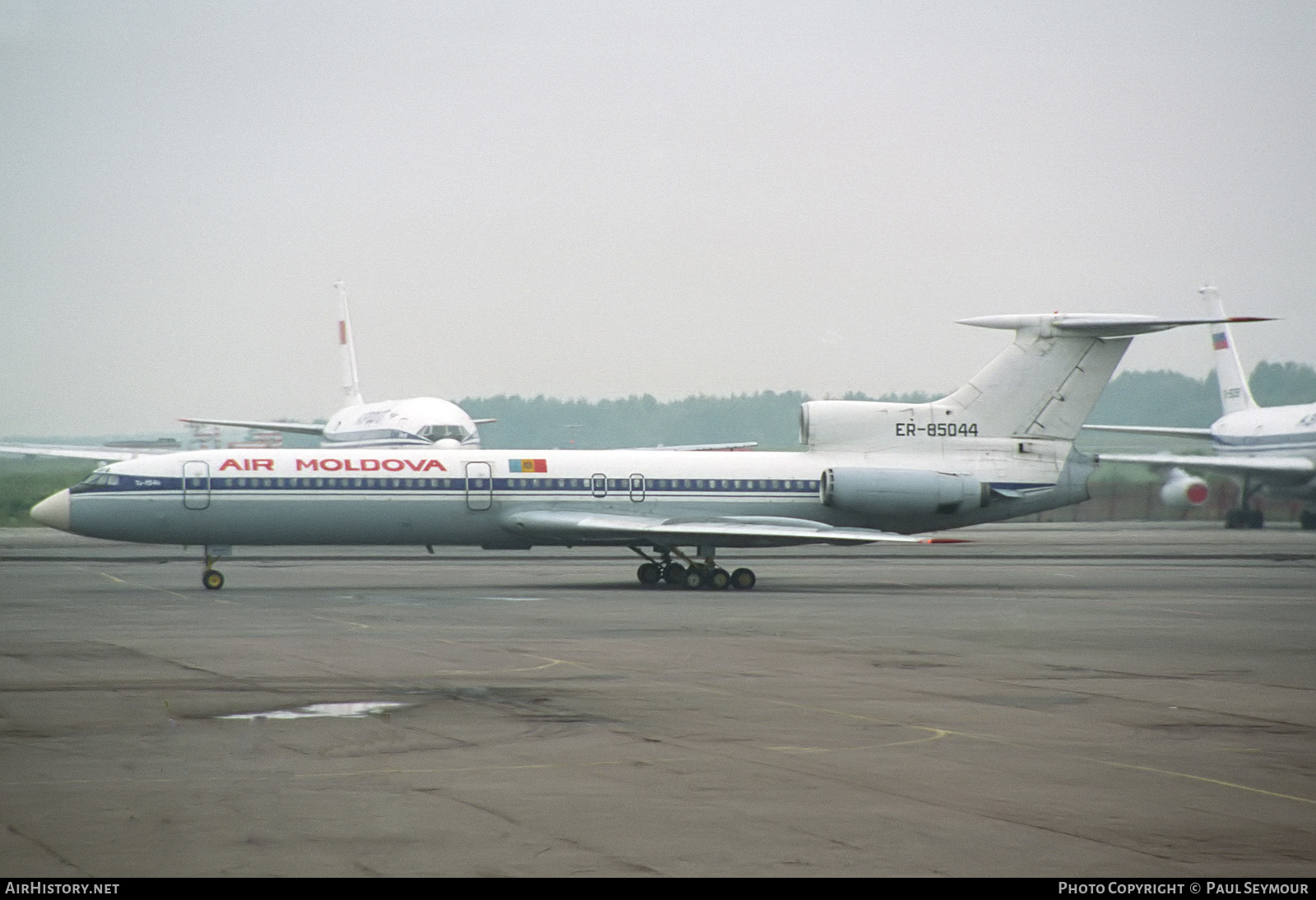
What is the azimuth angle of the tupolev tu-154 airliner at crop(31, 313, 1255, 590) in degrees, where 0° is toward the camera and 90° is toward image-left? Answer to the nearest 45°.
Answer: approximately 90°
